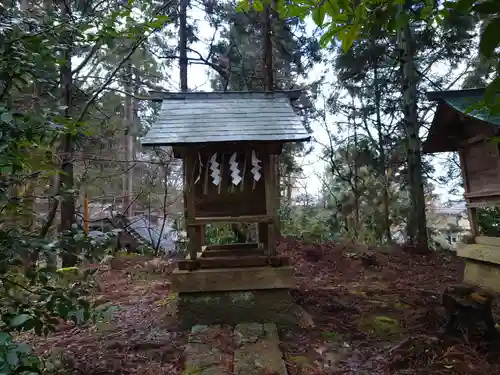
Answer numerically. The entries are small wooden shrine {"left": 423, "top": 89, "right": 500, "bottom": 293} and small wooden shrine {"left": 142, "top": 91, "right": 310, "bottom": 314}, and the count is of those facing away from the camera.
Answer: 0

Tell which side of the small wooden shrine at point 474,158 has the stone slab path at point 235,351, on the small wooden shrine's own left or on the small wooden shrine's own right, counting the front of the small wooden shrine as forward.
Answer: on the small wooden shrine's own right

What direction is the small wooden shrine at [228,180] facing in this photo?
toward the camera

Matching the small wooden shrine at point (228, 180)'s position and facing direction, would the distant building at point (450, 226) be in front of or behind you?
behind

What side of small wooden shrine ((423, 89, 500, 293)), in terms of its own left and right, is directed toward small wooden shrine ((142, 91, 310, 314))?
right

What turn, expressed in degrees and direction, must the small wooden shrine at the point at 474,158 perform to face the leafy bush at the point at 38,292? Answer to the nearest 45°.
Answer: approximately 45° to its right

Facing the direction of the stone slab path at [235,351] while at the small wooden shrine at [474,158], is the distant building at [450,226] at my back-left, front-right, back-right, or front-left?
back-right

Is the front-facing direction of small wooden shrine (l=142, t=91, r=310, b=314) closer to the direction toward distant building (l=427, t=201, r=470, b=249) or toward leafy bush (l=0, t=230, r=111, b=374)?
the leafy bush

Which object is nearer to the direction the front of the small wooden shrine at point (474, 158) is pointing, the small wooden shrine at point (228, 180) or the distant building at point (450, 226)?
the small wooden shrine

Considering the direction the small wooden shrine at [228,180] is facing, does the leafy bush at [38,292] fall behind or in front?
in front

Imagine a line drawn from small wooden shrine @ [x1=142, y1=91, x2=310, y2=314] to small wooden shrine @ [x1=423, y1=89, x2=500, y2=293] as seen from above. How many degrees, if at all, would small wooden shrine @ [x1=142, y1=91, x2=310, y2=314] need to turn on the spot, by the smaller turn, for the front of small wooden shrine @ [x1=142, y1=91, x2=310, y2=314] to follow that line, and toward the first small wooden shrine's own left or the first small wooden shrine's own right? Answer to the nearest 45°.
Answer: approximately 90° to the first small wooden shrine's own left
